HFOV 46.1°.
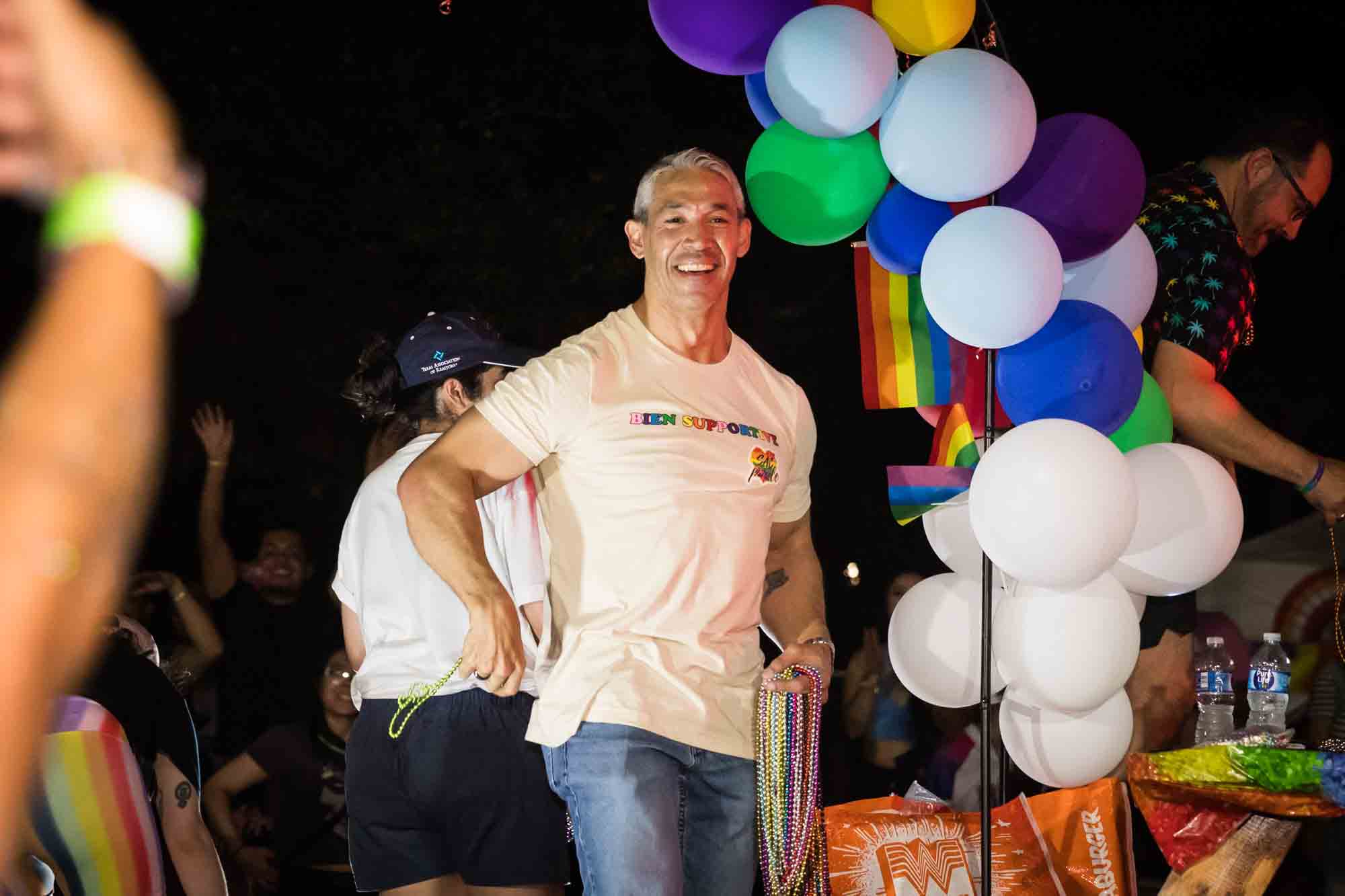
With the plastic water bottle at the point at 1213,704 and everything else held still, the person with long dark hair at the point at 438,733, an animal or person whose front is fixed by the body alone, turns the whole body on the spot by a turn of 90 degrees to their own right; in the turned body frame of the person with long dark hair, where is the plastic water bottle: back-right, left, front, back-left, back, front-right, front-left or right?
front-left

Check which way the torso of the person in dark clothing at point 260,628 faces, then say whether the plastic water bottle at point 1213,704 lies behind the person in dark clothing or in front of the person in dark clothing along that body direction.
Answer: in front

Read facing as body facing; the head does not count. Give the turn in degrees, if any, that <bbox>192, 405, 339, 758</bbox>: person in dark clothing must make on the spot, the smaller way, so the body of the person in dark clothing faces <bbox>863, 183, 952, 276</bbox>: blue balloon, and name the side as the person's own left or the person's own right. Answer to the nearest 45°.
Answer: approximately 45° to the person's own left

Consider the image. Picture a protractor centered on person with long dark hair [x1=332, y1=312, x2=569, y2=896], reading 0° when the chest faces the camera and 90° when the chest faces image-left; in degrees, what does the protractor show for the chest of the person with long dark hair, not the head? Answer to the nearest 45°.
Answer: approximately 225°

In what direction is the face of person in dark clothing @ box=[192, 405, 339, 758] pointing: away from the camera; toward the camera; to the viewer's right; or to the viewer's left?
toward the camera

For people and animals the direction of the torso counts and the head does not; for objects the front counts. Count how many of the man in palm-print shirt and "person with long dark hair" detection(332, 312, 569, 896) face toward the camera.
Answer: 0

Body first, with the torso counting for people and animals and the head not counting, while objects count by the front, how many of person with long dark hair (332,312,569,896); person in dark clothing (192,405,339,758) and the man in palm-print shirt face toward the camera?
1

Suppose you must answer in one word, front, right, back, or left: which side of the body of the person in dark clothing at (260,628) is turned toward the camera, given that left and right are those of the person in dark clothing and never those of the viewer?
front

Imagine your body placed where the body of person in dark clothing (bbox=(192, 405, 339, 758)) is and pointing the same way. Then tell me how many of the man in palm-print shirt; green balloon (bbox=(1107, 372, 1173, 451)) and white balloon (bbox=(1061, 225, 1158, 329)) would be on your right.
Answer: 0

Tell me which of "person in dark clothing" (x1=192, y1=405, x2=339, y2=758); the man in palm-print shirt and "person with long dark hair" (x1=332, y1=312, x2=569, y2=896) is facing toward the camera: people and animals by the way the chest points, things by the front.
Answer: the person in dark clothing

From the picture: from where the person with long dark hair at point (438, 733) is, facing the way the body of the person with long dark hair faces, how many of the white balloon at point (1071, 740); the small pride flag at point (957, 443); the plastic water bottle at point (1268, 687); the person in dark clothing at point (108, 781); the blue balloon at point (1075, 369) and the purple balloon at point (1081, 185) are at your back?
1

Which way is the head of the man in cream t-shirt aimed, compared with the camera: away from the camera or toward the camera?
toward the camera

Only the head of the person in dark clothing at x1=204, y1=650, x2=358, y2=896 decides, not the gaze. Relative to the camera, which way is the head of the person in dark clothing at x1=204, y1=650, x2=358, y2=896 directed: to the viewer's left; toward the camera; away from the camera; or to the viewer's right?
toward the camera

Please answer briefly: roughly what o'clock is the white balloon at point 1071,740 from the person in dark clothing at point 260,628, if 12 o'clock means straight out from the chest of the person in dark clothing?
The white balloon is roughly at 11 o'clock from the person in dark clothing.

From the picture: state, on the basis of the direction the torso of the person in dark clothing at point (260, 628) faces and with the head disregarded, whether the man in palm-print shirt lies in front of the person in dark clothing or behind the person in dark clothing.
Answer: in front
